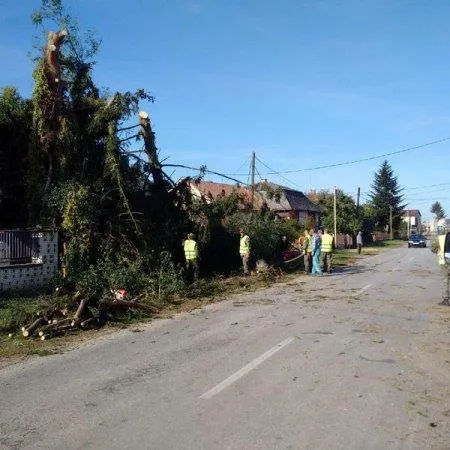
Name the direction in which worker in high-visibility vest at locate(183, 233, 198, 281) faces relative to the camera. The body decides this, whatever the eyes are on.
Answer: away from the camera

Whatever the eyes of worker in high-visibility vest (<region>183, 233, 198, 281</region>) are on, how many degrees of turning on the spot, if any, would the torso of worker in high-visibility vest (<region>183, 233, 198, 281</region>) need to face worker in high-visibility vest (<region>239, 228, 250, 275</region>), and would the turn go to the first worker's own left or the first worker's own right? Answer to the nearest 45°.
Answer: approximately 45° to the first worker's own right

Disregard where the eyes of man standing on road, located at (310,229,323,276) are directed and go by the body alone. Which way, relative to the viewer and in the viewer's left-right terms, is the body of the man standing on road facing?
facing to the left of the viewer
